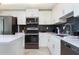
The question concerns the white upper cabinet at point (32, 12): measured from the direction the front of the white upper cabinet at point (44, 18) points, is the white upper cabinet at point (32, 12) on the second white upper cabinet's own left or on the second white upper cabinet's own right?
on the second white upper cabinet's own right

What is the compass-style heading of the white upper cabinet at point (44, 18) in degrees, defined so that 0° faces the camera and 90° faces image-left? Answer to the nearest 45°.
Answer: approximately 0°

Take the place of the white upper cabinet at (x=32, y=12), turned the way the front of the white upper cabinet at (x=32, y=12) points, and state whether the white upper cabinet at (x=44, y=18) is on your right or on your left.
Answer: on your left

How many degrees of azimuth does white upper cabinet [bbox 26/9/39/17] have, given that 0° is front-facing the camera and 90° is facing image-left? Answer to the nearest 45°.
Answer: approximately 0°

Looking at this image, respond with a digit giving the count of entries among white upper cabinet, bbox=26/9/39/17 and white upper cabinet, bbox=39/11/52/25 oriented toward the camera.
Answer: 2
